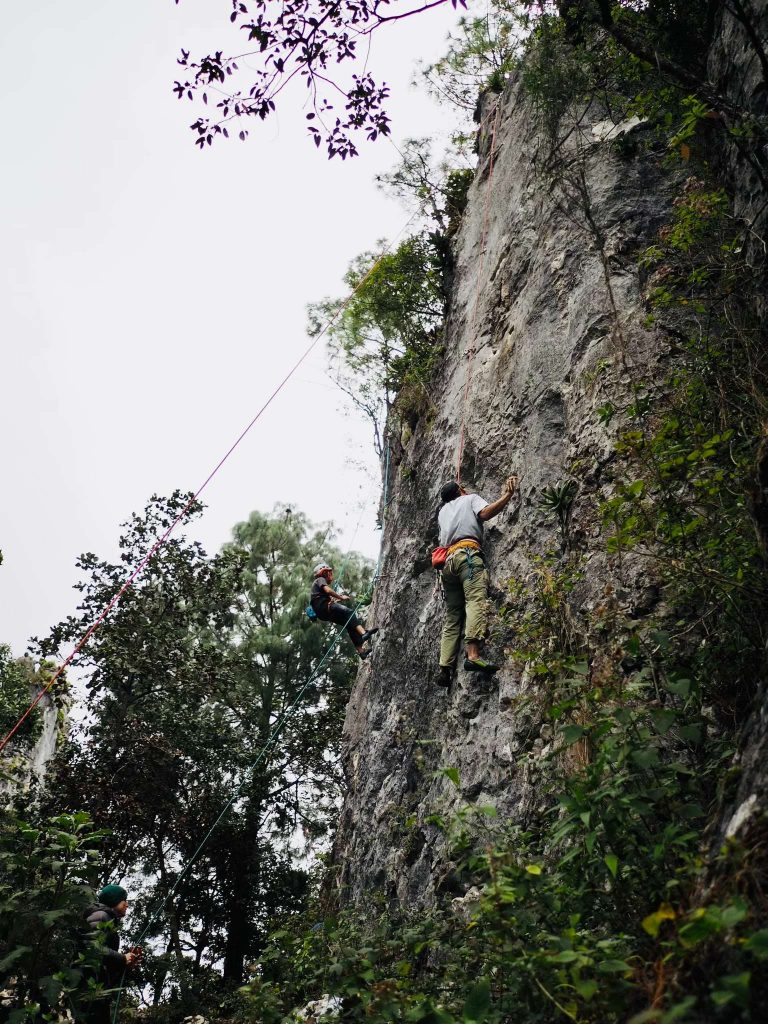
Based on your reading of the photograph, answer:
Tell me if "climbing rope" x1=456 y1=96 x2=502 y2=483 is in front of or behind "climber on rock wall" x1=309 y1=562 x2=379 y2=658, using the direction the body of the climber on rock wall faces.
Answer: in front

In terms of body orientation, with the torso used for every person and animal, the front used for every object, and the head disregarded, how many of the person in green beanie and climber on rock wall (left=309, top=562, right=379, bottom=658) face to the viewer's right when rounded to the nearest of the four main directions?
2

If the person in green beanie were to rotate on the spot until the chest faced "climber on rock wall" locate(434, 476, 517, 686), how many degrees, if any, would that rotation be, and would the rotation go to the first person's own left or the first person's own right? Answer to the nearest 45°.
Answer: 0° — they already face them

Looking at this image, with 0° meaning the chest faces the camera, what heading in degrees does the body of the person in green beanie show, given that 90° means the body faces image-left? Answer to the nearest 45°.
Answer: approximately 270°

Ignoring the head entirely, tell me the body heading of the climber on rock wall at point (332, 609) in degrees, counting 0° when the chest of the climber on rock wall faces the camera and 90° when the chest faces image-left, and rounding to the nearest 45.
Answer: approximately 270°
